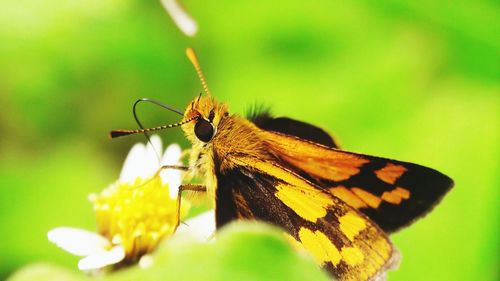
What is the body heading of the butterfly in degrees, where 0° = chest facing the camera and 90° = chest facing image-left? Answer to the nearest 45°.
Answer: approximately 90°
